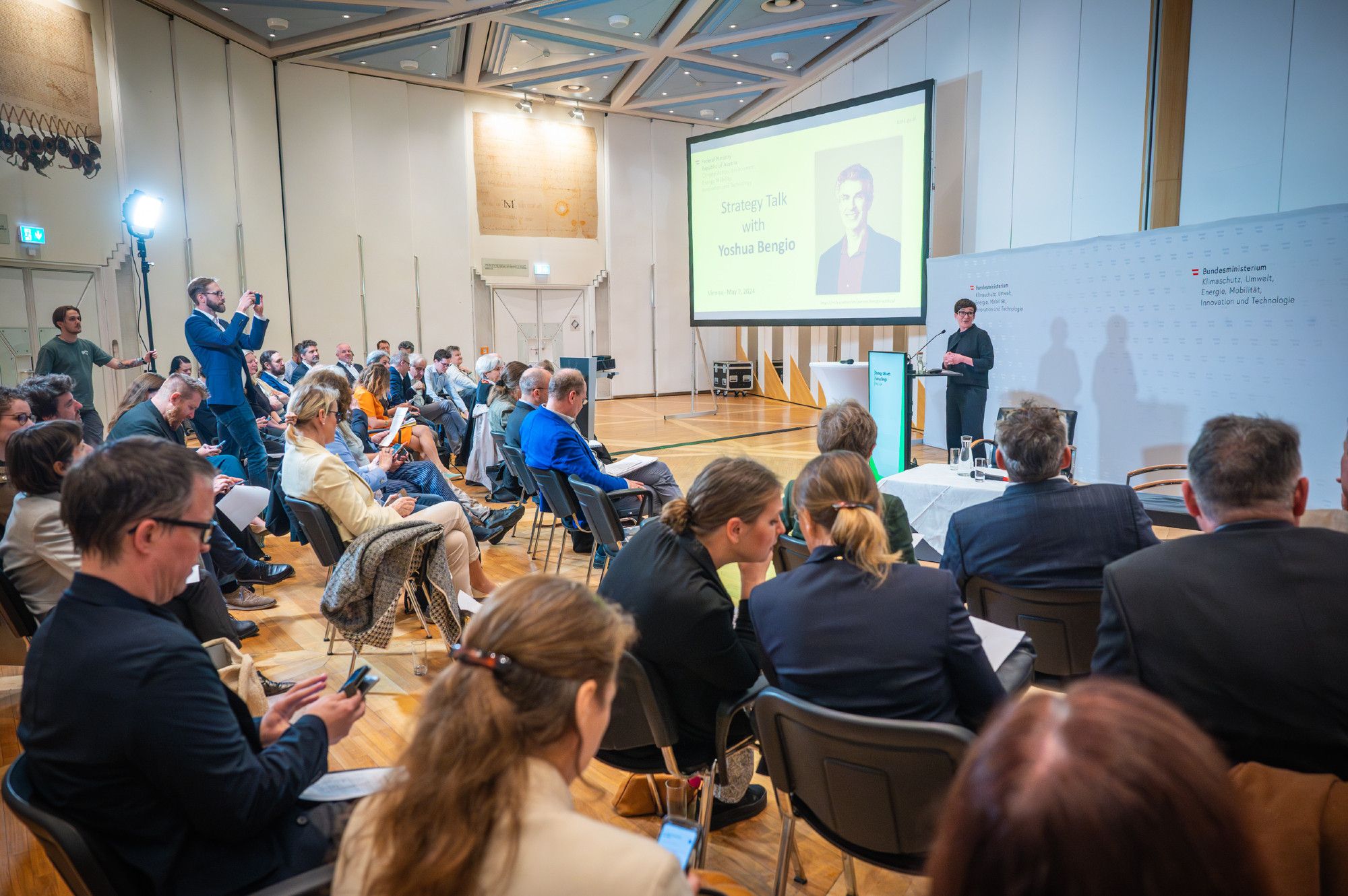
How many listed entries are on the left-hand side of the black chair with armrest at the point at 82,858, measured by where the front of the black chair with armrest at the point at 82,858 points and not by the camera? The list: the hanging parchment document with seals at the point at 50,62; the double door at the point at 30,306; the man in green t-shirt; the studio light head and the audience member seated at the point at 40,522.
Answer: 5

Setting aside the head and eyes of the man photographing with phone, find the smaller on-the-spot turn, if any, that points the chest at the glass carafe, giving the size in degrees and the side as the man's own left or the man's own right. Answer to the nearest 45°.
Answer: approximately 45° to the man's own right

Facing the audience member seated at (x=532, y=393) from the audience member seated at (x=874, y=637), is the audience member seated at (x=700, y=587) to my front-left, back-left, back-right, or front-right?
front-left

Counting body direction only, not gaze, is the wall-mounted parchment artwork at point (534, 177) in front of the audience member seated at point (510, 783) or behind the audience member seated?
in front

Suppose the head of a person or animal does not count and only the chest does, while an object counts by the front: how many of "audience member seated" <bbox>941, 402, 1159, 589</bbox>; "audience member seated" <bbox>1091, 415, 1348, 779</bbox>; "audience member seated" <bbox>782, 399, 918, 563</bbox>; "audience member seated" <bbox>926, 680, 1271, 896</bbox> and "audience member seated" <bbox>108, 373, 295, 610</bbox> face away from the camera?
4

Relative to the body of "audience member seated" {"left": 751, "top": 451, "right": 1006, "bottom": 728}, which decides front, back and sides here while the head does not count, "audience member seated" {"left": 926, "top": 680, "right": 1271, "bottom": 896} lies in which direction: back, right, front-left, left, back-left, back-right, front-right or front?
back

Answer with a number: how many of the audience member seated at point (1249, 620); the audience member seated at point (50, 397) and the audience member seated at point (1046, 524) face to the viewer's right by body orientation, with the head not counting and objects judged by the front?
1

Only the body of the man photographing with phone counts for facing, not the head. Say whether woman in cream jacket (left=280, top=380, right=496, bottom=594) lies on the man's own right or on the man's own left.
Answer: on the man's own right

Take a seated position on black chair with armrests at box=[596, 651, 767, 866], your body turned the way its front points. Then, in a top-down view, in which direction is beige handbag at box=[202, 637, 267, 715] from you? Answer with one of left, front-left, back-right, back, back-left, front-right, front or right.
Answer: back-left

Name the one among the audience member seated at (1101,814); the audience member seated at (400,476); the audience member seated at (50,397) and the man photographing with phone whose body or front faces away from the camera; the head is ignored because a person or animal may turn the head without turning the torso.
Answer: the audience member seated at (1101,814)

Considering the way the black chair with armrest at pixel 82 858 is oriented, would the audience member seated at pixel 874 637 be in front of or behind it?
in front

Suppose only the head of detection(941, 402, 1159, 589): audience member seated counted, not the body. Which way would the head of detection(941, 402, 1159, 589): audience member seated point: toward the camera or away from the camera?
away from the camera

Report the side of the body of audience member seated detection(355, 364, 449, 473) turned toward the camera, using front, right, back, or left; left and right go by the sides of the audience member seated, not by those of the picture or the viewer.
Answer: right

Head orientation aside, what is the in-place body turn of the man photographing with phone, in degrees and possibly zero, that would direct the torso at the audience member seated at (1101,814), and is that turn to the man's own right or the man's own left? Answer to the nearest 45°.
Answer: approximately 90° to the man's own right
